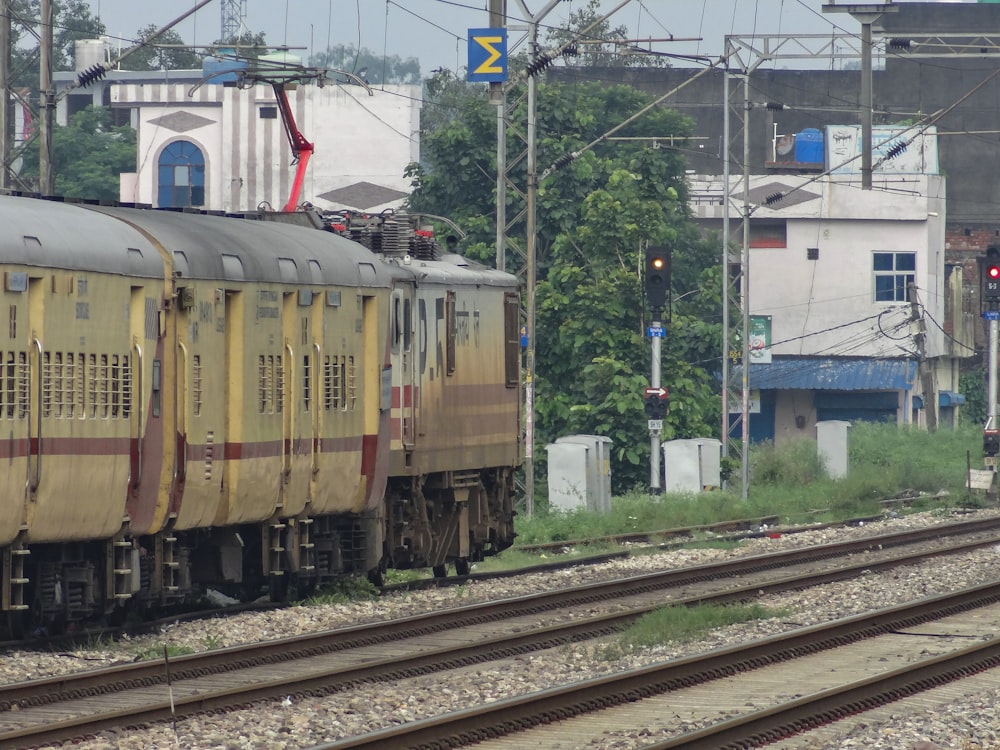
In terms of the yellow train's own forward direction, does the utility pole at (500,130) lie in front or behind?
in front

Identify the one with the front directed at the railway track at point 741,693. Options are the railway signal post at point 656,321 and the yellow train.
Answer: the railway signal post

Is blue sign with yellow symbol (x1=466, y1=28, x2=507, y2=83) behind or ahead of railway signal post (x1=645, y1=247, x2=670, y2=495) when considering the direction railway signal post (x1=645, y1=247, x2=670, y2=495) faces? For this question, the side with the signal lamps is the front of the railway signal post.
ahead

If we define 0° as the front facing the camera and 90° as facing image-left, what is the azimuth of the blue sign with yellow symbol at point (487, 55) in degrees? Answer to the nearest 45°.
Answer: approximately 0°

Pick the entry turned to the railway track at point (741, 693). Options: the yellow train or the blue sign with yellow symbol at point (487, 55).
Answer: the blue sign with yellow symbol

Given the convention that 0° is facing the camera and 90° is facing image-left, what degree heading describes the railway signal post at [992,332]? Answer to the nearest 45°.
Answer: approximately 0°

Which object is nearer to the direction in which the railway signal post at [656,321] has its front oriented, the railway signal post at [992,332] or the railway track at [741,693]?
the railway track

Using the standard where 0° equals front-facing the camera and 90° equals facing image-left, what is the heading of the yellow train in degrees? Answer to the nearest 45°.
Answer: approximately 225°

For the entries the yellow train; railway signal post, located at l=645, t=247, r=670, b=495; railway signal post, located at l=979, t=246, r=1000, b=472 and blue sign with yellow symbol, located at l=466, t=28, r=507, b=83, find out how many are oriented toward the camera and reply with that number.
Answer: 3

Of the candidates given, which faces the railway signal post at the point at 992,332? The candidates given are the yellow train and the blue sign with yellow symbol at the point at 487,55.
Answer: the yellow train

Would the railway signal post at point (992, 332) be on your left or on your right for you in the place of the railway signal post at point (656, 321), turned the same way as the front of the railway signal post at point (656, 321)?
on your left
